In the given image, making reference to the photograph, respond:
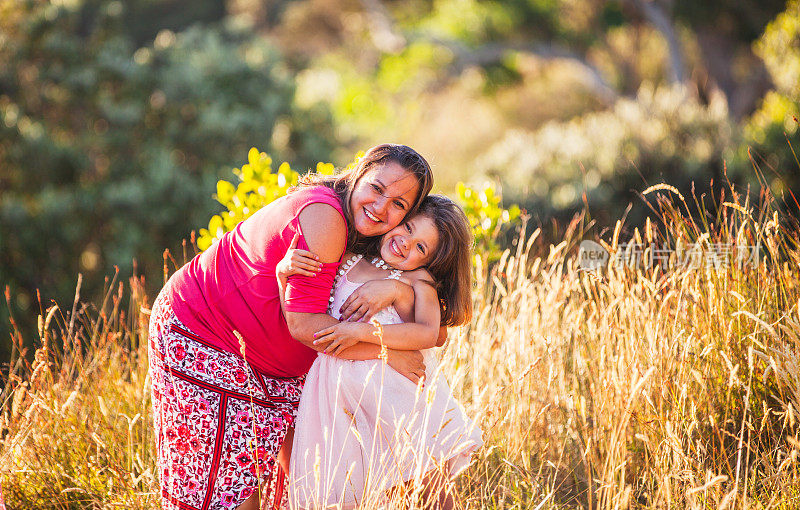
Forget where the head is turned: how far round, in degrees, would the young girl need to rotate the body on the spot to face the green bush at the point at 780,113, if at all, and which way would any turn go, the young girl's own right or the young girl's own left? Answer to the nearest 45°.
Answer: approximately 180°

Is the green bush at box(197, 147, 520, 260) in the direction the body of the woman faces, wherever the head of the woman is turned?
no

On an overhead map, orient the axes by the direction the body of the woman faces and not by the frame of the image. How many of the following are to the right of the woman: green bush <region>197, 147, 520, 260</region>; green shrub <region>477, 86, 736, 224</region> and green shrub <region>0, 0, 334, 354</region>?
0

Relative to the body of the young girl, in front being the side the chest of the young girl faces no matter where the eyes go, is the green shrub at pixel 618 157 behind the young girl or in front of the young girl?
behind

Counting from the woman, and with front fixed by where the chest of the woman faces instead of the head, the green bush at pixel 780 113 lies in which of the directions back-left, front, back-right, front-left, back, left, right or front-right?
front-left

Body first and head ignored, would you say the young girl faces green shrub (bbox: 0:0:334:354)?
no

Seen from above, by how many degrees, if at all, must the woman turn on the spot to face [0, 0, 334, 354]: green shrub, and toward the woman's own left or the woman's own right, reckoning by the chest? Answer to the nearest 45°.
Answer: approximately 90° to the woman's own left

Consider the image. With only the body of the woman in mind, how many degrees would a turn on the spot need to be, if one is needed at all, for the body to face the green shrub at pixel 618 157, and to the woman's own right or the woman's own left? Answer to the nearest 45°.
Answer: approximately 45° to the woman's own left

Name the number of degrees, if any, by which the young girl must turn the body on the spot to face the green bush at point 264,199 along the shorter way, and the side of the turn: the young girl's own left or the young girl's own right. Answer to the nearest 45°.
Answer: approximately 135° to the young girl's own right

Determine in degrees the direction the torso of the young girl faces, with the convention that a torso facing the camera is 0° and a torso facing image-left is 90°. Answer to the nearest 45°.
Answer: approximately 45°

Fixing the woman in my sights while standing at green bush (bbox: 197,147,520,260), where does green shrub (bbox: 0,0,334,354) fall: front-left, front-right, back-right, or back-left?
back-right

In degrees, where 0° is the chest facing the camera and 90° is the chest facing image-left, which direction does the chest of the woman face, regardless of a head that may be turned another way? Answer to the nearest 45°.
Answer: approximately 270°

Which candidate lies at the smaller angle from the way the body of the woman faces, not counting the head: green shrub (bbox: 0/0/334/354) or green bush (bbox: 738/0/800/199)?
the green bush
